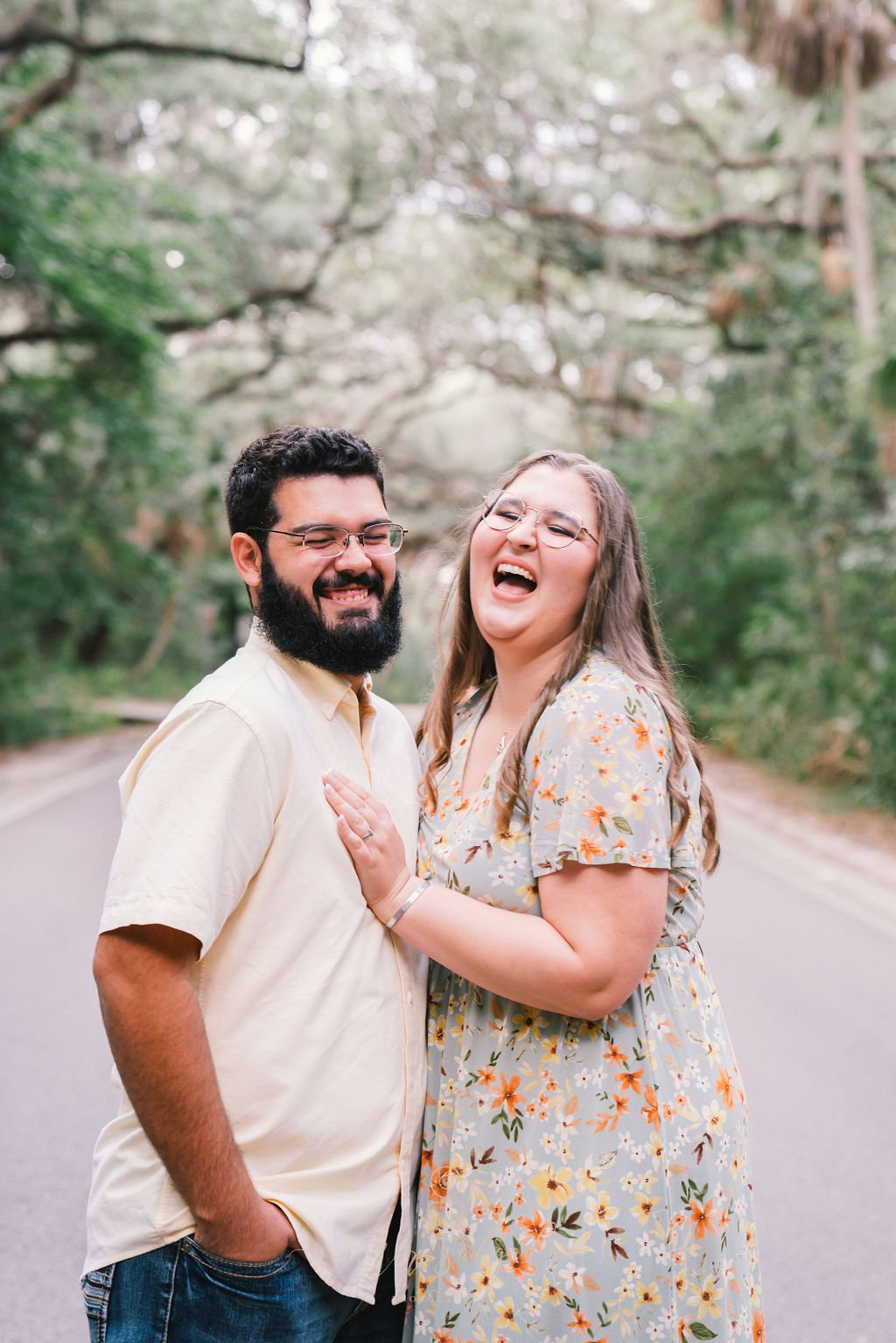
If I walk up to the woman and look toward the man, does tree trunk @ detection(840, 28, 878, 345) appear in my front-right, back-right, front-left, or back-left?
back-right

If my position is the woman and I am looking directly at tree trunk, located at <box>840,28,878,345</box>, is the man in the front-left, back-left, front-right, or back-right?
back-left

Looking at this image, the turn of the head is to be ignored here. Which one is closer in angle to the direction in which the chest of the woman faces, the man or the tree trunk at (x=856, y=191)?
the man

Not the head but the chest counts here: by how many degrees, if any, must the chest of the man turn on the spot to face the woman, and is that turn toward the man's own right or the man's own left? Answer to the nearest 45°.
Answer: approximately 45° to the man's own left

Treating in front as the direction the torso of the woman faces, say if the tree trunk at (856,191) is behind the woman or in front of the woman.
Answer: behind

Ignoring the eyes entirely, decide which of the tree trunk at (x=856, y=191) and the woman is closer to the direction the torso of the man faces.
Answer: the woman

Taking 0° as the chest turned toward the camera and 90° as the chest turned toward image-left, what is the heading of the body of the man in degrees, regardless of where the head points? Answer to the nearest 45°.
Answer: approximately 315°

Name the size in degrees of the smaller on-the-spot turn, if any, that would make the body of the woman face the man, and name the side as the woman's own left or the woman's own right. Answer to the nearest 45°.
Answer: approximately 45° to the woman's own right

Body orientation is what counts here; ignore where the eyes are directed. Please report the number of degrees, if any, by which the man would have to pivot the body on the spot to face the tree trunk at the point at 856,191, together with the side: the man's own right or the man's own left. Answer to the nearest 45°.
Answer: approximately 90° to the man's own left

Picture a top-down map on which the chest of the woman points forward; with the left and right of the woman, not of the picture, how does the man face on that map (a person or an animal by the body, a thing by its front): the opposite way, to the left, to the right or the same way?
to the left

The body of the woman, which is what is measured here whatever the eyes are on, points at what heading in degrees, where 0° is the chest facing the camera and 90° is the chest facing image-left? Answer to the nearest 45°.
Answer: approximately 45°
